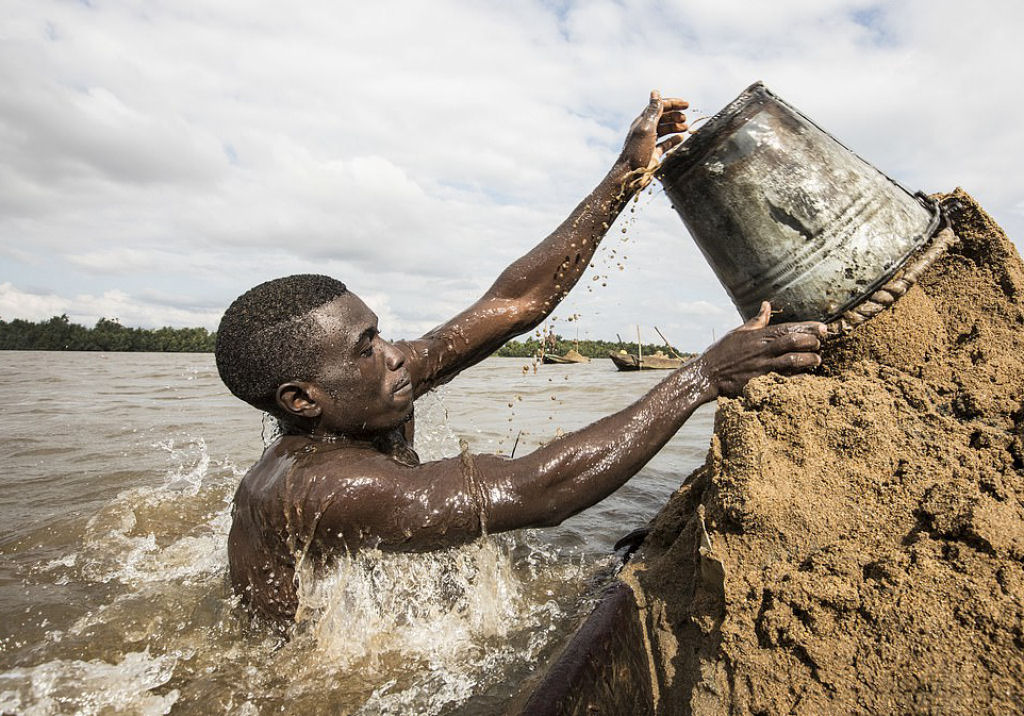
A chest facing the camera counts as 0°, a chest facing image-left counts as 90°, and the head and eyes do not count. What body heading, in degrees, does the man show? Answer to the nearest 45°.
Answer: approximately 270°

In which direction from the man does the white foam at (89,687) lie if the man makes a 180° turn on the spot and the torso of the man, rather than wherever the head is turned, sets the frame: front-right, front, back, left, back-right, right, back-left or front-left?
front

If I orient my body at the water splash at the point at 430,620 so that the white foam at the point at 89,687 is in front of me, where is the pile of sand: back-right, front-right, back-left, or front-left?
back-left

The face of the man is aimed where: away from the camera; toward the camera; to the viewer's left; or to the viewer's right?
to the viewer's right
